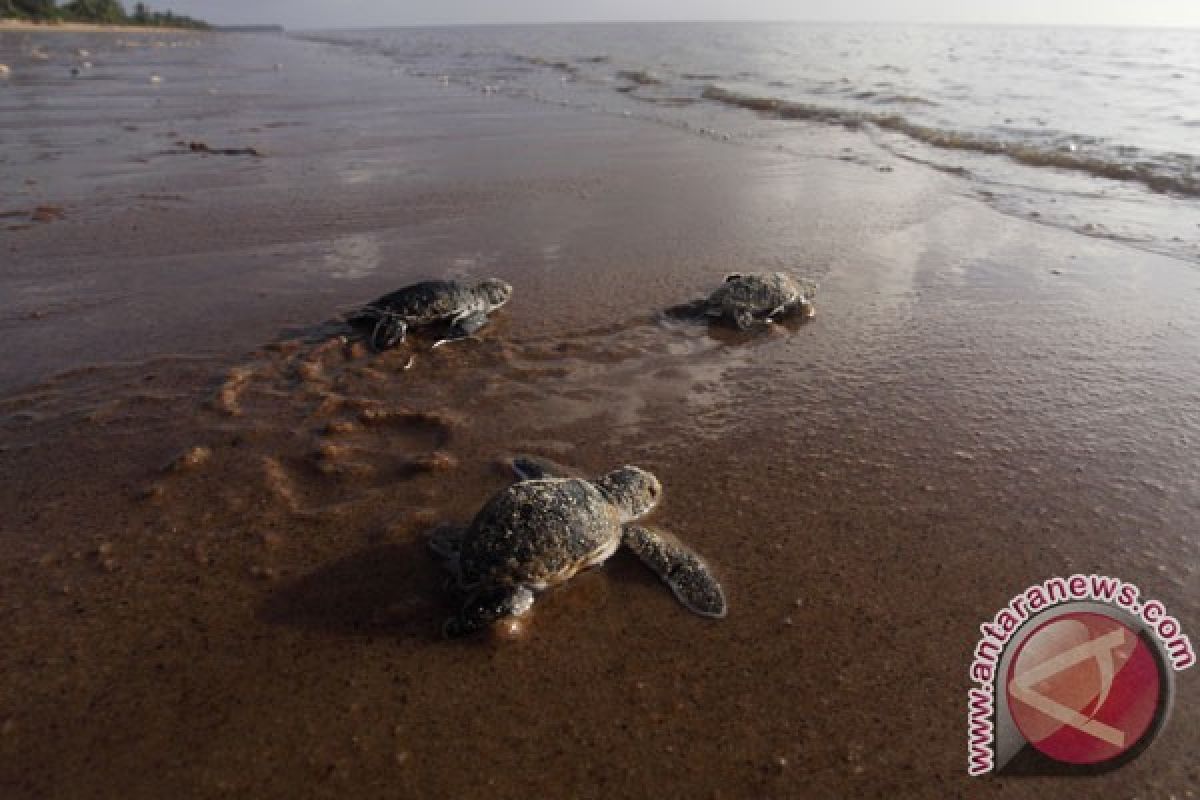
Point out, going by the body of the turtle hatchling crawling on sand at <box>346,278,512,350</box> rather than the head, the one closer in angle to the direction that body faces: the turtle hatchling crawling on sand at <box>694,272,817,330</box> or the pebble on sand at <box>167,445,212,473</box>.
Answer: the turtle hatchling crawling on sand

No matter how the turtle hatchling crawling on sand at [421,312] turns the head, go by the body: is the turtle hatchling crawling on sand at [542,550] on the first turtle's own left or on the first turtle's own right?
on the first turtle's own right

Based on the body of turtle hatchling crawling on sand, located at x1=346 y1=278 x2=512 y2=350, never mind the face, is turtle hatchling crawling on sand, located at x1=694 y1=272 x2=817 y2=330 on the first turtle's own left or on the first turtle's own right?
on the first turtle's own right

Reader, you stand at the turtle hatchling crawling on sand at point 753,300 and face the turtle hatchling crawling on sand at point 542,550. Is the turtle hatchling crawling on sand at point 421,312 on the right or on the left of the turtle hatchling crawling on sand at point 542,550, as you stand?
right

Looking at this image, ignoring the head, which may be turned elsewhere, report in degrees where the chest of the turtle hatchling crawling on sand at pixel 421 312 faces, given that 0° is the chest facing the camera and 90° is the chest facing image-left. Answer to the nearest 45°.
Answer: approximately 225°

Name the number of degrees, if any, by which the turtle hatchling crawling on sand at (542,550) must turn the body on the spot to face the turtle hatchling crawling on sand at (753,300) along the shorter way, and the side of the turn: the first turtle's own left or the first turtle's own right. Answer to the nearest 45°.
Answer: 0° — it already faces it

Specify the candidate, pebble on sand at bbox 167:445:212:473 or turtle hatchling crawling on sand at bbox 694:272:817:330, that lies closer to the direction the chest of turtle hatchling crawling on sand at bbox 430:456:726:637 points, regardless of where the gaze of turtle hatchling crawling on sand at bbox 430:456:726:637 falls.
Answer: the turtle hatchling crawling on sand

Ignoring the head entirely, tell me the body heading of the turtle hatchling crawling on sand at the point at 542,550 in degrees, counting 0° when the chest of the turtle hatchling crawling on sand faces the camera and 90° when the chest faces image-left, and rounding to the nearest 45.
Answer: approximately 225°

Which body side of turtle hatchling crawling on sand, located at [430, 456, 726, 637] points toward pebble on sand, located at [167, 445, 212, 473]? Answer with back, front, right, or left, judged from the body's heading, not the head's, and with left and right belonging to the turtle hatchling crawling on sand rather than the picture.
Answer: left

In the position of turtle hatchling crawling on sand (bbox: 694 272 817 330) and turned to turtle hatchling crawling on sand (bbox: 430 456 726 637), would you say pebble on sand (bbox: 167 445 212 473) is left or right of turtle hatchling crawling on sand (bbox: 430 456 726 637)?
right
